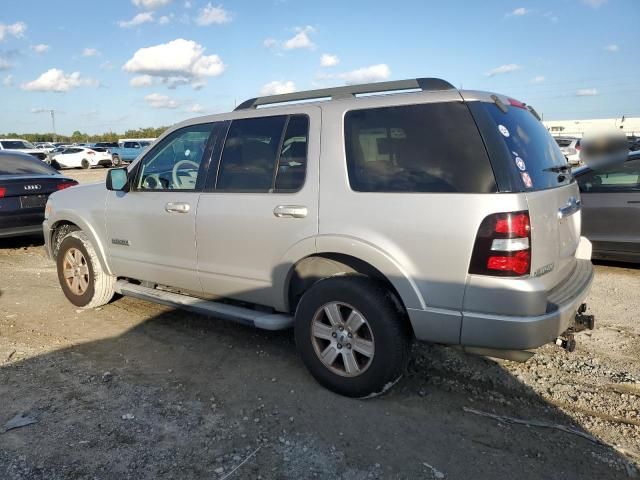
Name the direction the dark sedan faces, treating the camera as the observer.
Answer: facing away from the viewer and to the left of the viewer

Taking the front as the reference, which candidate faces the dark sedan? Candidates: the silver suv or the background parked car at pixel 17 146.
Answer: the silver suv

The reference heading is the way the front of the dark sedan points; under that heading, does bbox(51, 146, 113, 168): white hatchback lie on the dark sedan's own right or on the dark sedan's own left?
on the dark sedan's own right

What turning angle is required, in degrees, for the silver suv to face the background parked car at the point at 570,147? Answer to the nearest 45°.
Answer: approximately 90° to its right

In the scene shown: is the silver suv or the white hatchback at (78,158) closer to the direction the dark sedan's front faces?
the white hatchback

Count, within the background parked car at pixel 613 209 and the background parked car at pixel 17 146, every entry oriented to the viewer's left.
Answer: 1

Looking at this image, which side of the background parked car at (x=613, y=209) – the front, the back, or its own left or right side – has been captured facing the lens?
left

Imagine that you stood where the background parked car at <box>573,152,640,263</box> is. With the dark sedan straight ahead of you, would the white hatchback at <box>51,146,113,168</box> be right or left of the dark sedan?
right

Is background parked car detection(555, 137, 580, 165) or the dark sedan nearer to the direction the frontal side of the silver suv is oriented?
the dark sedan

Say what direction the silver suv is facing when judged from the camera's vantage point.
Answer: facing away from the viewer and to the left of the viewer

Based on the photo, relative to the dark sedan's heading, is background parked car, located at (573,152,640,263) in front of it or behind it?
behind
